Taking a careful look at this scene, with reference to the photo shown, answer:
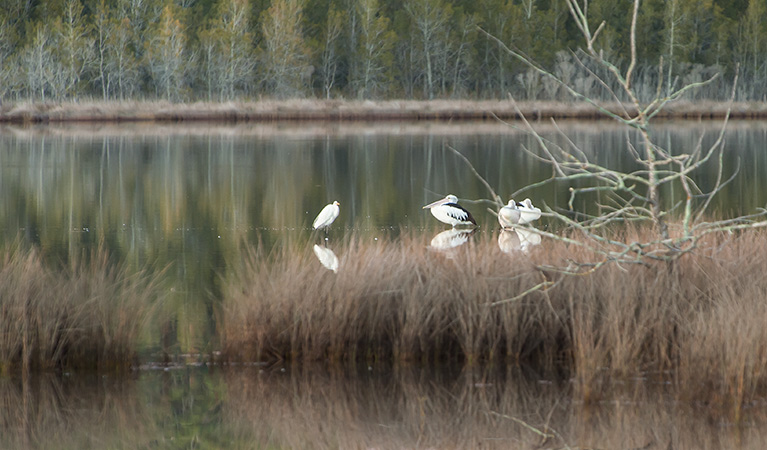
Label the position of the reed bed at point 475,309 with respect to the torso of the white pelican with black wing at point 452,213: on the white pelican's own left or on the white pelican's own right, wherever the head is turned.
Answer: on the white pelican's own left

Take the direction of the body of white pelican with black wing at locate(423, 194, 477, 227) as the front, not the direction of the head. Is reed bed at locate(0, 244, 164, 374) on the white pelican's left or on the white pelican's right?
on the white pelican's left

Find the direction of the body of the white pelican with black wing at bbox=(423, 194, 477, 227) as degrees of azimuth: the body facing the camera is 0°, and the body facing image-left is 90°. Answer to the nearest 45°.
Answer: approximately 90°

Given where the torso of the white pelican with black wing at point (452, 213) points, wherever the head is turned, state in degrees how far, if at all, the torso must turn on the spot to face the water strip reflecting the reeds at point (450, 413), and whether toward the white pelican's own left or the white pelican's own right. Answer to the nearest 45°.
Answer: approximately 90° to the white pelican's own left

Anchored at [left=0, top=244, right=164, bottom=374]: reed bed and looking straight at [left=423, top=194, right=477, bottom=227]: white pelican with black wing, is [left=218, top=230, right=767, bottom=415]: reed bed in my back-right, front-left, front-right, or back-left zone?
front-right
